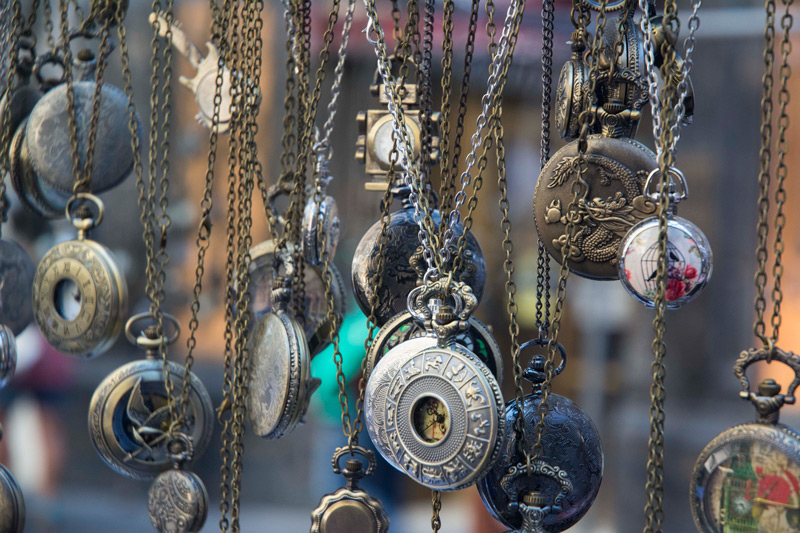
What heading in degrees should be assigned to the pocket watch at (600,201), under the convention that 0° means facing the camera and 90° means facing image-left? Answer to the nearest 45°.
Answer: approximately 0°

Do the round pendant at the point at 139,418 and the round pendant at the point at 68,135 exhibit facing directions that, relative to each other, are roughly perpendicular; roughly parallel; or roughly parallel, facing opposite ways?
roughly parallel

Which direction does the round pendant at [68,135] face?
toward the camera

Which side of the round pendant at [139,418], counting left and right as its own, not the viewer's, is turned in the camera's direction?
front

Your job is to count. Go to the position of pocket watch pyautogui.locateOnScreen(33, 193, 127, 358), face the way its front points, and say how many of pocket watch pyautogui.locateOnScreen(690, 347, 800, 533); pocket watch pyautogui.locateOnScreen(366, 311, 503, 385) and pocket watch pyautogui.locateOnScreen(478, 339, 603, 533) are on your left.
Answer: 3

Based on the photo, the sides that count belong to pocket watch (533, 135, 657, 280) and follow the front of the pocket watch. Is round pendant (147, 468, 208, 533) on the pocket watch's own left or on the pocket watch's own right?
on the pocket watch's own right

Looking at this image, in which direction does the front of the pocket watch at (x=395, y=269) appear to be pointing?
toward the camera

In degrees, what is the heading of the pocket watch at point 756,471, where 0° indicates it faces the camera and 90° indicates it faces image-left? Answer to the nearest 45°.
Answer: approximately 0°

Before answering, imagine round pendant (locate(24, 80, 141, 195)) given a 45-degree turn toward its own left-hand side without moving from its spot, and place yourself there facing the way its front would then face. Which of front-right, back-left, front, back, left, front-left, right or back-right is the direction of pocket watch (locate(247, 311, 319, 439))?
front
